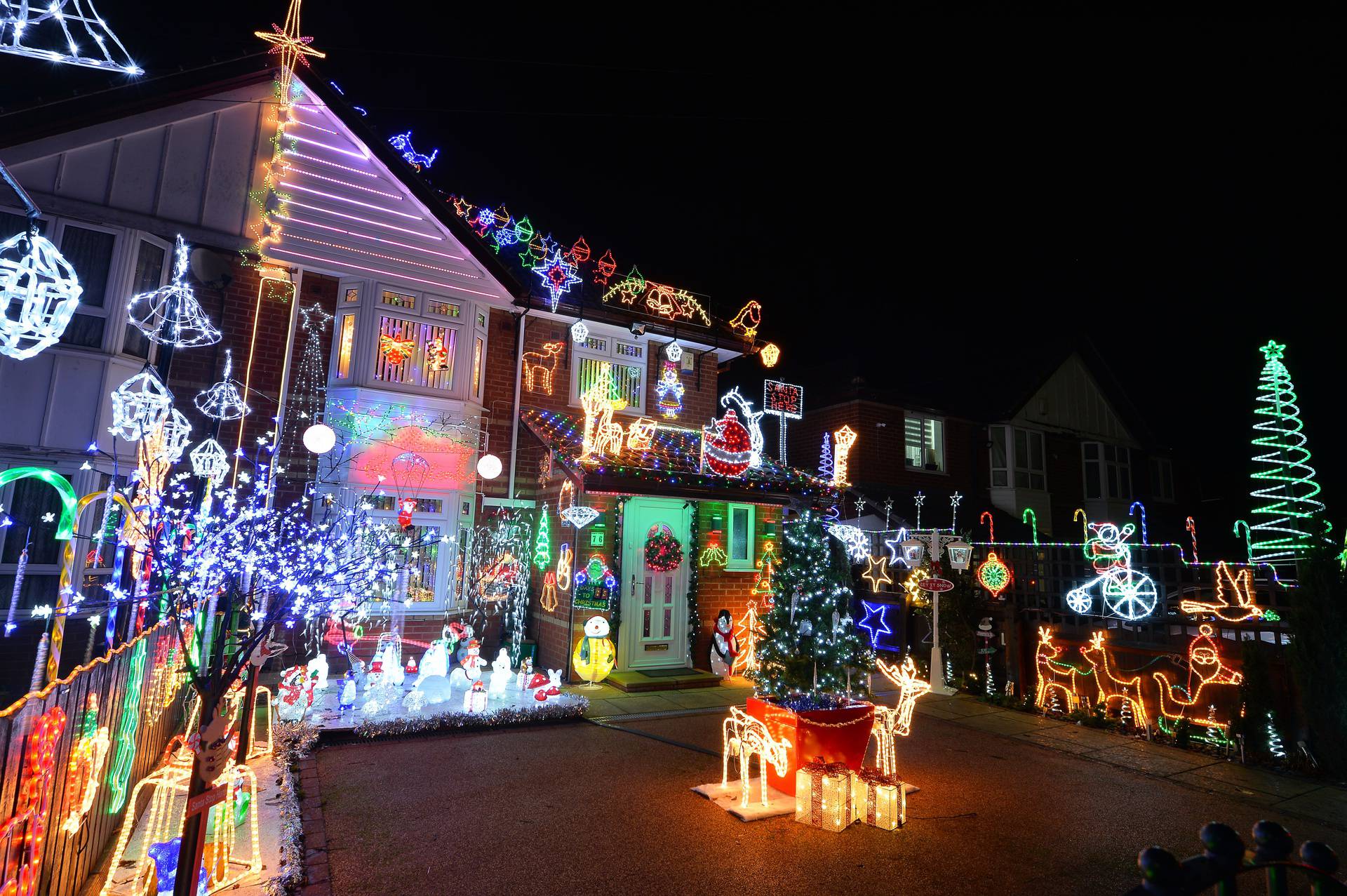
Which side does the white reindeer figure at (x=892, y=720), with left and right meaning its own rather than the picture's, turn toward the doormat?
back

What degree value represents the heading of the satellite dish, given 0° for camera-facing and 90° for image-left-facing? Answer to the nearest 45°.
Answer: approximately 315°

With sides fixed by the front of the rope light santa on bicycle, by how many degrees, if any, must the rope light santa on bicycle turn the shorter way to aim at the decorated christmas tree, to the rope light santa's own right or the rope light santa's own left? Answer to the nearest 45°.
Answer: approximately 135° to the rope light santa's own right

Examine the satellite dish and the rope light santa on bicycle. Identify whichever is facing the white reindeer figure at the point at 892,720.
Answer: the satellite dish

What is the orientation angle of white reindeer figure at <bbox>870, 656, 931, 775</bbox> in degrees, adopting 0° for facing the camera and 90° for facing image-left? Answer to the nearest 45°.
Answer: approximately 315°

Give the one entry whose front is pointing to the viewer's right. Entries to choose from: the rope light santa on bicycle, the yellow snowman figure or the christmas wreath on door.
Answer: the rope light santa on bicycle

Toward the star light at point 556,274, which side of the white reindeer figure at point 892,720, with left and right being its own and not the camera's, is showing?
back
